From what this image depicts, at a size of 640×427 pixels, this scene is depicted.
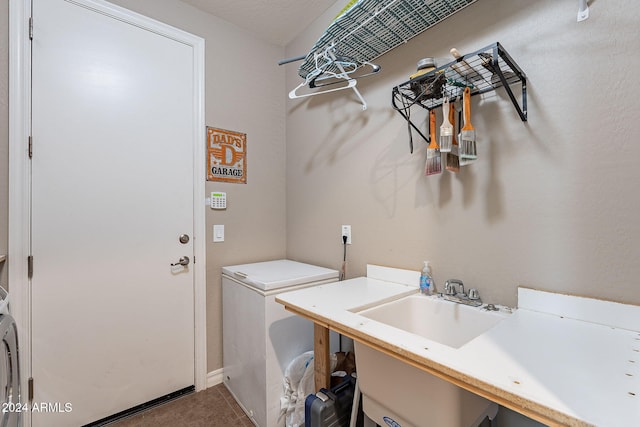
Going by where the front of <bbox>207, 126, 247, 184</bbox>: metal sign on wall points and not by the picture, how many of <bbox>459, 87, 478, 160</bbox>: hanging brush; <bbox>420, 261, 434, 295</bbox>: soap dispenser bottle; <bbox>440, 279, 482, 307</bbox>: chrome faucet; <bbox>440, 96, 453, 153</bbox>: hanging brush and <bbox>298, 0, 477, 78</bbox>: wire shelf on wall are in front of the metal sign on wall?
5

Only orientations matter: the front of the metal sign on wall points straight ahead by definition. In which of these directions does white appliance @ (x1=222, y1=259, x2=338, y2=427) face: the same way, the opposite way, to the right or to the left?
to the right

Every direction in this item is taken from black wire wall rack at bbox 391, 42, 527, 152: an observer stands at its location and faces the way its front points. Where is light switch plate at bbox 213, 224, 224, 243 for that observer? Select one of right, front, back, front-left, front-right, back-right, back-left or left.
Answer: front-right

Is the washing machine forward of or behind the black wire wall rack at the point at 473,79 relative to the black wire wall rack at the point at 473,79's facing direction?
forward

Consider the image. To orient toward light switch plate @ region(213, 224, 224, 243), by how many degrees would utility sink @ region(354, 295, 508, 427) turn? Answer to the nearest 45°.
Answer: approximately 45° to its right

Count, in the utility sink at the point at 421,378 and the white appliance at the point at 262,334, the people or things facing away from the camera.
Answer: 0

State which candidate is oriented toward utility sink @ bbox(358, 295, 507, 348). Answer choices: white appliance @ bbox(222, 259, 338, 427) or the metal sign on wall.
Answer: the metal sign on wall
